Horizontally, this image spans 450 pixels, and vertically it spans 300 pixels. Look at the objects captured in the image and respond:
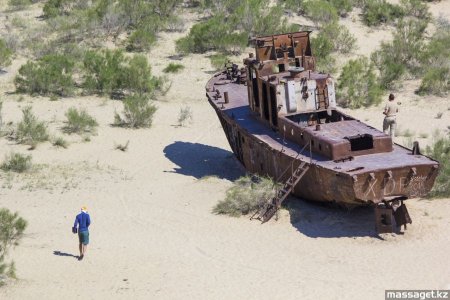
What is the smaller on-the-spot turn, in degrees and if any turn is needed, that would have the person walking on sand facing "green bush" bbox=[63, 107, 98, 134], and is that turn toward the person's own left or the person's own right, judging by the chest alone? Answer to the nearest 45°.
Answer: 0° — they already face it

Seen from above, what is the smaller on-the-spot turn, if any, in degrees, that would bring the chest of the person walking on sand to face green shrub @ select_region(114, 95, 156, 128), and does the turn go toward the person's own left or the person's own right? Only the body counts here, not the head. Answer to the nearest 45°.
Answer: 0° — they already face it

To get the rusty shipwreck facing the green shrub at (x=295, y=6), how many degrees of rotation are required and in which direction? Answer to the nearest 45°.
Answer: approximately 45° to its right

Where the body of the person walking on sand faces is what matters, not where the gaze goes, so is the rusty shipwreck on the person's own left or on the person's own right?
on the person's own right

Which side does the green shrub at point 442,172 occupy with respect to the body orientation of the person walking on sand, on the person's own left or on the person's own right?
on the person's own right

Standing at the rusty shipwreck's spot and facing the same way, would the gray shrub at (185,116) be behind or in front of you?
in front

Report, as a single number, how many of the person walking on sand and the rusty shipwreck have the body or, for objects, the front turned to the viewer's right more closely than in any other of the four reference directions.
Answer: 0

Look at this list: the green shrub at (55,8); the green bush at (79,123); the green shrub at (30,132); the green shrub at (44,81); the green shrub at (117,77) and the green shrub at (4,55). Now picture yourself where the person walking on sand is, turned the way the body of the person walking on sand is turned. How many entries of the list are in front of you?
6

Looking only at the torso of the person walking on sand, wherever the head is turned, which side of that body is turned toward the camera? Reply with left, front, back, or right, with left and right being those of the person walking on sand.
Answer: back

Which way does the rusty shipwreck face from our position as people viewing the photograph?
facing away from the viewer and to the left of the viewer
